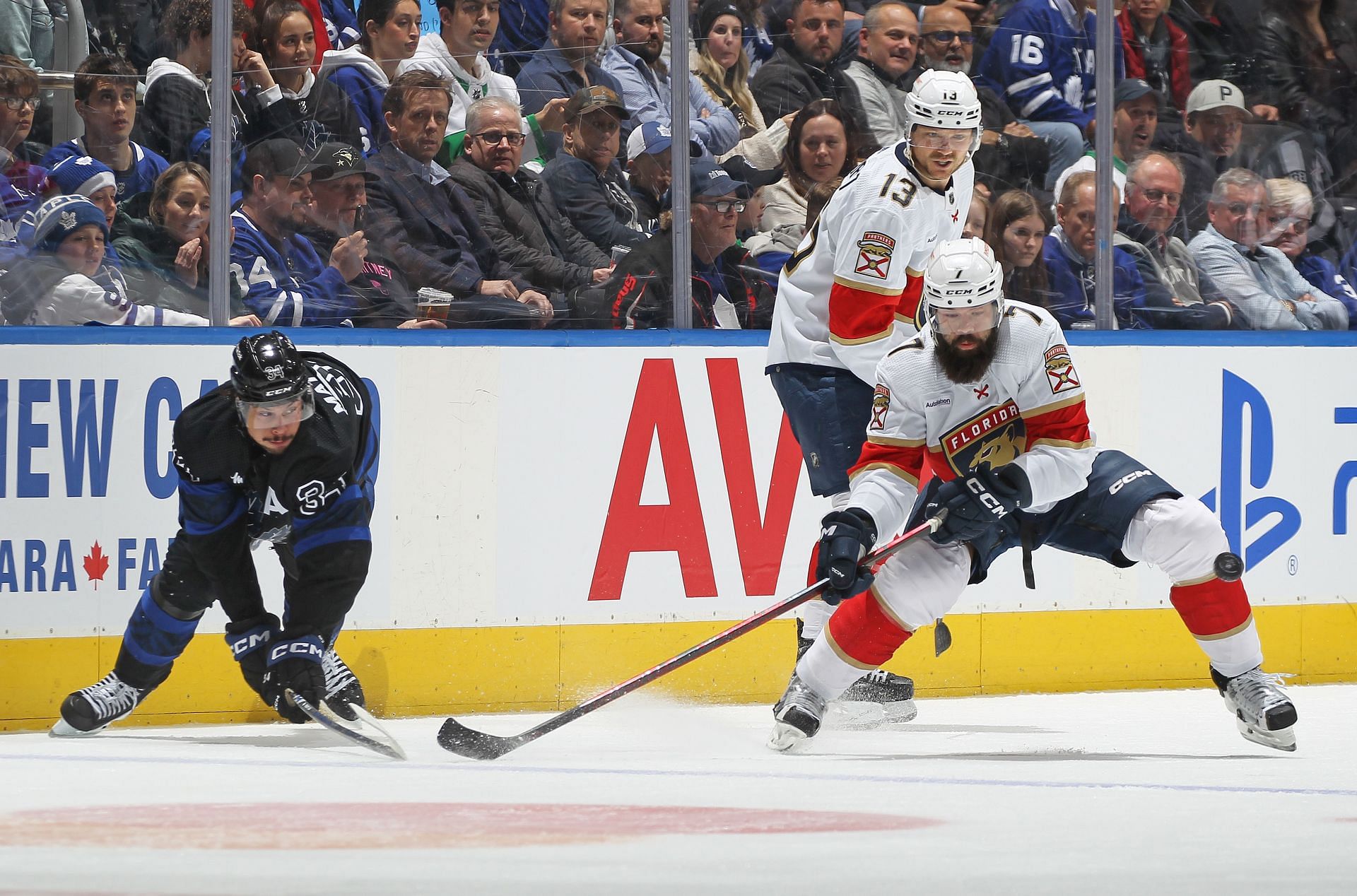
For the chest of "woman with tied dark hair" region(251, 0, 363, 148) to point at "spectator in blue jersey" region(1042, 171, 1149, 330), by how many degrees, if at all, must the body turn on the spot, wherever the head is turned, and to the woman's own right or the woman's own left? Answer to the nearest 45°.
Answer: approximately 45° to the woman's own left

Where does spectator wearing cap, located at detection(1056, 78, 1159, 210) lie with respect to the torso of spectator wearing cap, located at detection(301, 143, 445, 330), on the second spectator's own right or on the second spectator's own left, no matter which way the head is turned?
on the second spectator's own left

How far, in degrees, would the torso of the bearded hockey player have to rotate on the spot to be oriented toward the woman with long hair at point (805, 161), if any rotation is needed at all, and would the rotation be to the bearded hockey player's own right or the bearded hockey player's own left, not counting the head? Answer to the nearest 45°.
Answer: approximately 135° to the bearded hockey player's own right

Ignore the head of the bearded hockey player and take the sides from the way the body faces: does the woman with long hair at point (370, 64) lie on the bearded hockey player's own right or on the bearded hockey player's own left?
on the bearded hockey player's own right
